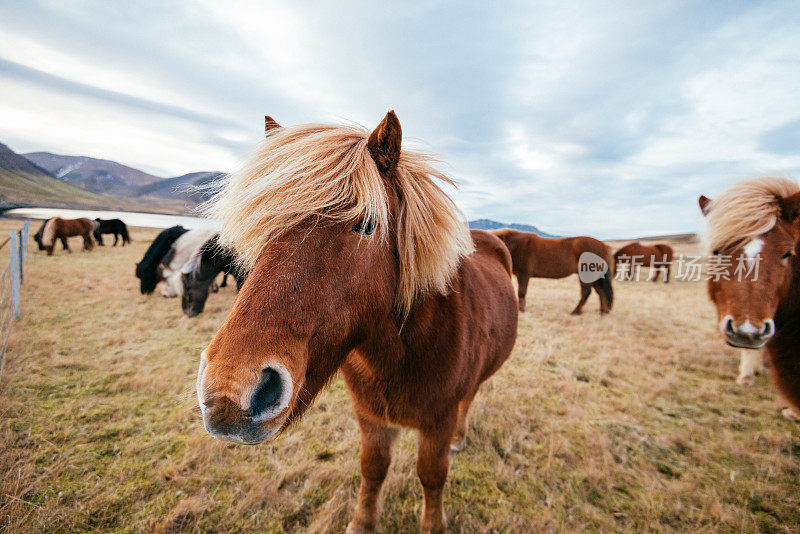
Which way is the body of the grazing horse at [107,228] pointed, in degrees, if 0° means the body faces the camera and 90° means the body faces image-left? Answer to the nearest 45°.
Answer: approximately 90°

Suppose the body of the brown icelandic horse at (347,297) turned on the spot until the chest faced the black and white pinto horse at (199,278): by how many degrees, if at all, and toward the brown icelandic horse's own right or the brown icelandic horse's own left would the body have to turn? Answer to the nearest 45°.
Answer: approximately 90° to the brown icelandic horse's own right

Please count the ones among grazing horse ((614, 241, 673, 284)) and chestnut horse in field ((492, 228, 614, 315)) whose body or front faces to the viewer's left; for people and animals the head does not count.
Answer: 2

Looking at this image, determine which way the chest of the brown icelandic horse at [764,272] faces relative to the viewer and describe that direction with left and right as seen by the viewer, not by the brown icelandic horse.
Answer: facing the viewer and to the left of the viewer

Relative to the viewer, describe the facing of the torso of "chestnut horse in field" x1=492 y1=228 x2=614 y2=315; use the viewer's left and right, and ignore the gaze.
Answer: facing to the left of the viewer

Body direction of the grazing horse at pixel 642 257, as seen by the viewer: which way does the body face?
to the viewer's left

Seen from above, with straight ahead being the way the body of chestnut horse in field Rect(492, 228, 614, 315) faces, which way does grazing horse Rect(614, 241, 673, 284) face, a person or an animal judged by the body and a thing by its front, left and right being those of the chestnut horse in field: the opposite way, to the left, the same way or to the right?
the same way

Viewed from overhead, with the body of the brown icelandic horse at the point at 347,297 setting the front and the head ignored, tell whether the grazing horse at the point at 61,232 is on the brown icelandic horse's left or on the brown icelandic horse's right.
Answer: on the brown icelandic horse's right

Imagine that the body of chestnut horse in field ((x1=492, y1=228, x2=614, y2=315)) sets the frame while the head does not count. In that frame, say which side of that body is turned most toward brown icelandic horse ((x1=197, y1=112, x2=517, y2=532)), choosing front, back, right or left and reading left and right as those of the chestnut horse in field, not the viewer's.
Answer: left

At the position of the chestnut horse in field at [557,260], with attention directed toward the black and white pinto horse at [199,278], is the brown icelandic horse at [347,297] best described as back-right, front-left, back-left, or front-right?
front-left

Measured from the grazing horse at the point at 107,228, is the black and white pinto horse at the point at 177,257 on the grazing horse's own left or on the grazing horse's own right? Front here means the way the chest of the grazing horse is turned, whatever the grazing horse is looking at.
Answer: on the grazing horse's own left
